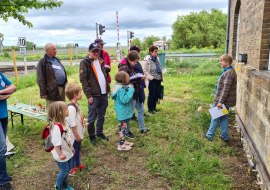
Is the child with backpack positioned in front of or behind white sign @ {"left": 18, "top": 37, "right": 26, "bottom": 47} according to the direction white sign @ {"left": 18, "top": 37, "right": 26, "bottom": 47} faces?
in front

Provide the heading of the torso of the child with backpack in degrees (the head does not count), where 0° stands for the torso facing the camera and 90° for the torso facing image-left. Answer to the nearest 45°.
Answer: approximately 270°

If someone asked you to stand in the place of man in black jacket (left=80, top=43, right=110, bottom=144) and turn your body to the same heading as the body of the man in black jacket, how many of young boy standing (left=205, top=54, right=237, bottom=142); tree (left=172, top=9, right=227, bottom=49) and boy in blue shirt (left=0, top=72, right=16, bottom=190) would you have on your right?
1

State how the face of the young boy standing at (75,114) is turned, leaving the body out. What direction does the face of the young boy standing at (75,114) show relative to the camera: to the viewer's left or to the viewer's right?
to the viewer's right

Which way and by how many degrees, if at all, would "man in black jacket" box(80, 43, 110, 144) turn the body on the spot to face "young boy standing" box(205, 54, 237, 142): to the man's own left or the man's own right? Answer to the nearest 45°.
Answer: approximately 45° to the man's own left

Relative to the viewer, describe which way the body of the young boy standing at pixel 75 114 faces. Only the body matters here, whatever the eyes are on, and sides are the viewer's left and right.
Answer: facing to the right of the viewer

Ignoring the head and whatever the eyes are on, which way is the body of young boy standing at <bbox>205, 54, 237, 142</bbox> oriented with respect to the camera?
to the viewer's left

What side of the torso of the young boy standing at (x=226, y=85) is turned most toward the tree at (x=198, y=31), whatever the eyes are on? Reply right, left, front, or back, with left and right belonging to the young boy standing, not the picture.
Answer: right

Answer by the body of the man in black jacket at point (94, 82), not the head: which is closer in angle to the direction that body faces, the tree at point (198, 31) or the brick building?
the brick building

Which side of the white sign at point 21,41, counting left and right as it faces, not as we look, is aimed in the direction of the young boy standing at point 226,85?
front

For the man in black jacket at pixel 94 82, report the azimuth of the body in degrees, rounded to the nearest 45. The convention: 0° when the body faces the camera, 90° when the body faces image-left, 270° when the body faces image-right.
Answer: approximately 315°

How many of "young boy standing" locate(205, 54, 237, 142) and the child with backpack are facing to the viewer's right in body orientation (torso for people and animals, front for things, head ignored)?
1

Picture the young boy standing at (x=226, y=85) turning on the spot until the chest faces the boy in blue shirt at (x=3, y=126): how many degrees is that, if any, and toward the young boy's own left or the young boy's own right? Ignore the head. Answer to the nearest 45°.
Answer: approximately 45° to the young boy's own left

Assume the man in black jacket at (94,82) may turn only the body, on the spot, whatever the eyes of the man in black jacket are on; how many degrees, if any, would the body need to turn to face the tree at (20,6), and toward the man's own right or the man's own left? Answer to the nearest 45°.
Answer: approximately 180°
